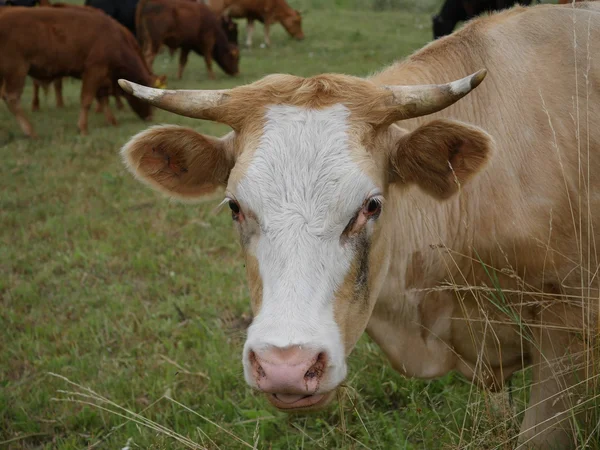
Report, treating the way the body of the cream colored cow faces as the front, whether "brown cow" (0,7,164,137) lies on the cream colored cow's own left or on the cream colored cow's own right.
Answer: on the cream colored cow's own right

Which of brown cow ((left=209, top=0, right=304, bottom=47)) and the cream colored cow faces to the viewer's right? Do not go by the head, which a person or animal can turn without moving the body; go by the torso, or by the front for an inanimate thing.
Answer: the brown cow

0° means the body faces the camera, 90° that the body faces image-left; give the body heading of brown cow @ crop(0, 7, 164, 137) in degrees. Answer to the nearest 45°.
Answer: approximately 270°

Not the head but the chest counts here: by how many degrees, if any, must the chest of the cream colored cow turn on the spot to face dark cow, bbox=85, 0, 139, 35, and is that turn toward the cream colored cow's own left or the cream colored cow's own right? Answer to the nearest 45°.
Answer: approximately 90° to the cream colored cow's own right

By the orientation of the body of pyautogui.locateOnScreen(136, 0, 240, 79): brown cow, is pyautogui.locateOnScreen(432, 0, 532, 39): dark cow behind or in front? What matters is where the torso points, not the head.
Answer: in front

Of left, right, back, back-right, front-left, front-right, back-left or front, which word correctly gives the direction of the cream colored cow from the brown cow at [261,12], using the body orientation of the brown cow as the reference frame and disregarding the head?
right

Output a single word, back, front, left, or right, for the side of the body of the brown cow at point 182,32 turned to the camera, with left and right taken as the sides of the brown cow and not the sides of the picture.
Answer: right

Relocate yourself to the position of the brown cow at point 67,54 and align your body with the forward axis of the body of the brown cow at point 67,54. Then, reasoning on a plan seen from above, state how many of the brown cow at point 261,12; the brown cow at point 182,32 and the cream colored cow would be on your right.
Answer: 1

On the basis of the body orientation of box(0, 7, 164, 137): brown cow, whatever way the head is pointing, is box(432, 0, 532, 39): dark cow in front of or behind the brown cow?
in front

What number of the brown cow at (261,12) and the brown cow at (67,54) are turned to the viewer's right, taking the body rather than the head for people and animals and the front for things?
2

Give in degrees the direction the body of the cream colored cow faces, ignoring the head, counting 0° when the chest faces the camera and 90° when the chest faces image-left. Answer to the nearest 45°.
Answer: approximately 45°

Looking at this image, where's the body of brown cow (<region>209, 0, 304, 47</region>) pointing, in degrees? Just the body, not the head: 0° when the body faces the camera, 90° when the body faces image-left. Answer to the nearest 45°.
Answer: approximately 270°
